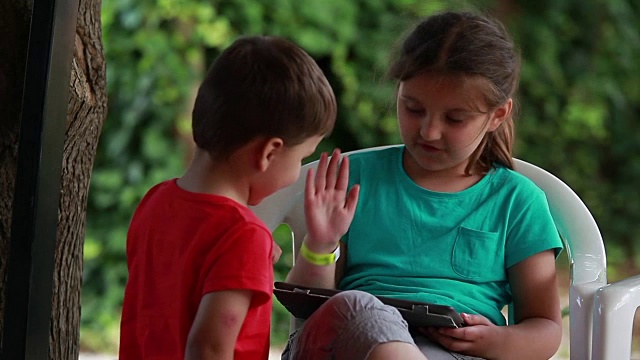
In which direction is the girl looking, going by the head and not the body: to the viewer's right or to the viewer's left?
to the viewer's left

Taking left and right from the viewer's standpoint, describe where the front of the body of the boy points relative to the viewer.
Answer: facing away from the viewer and to the right of the viewer

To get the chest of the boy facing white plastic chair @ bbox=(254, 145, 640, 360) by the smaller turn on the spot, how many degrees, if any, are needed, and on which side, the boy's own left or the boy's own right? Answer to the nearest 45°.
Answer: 0° — they already face it

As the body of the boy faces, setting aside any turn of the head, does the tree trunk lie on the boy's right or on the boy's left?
on the boy's left

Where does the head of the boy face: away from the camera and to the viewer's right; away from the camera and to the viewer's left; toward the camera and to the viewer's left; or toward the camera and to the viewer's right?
away from the camera and to the viewer's right

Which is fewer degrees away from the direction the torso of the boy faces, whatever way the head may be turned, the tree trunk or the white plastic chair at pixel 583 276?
the white plastic chair
